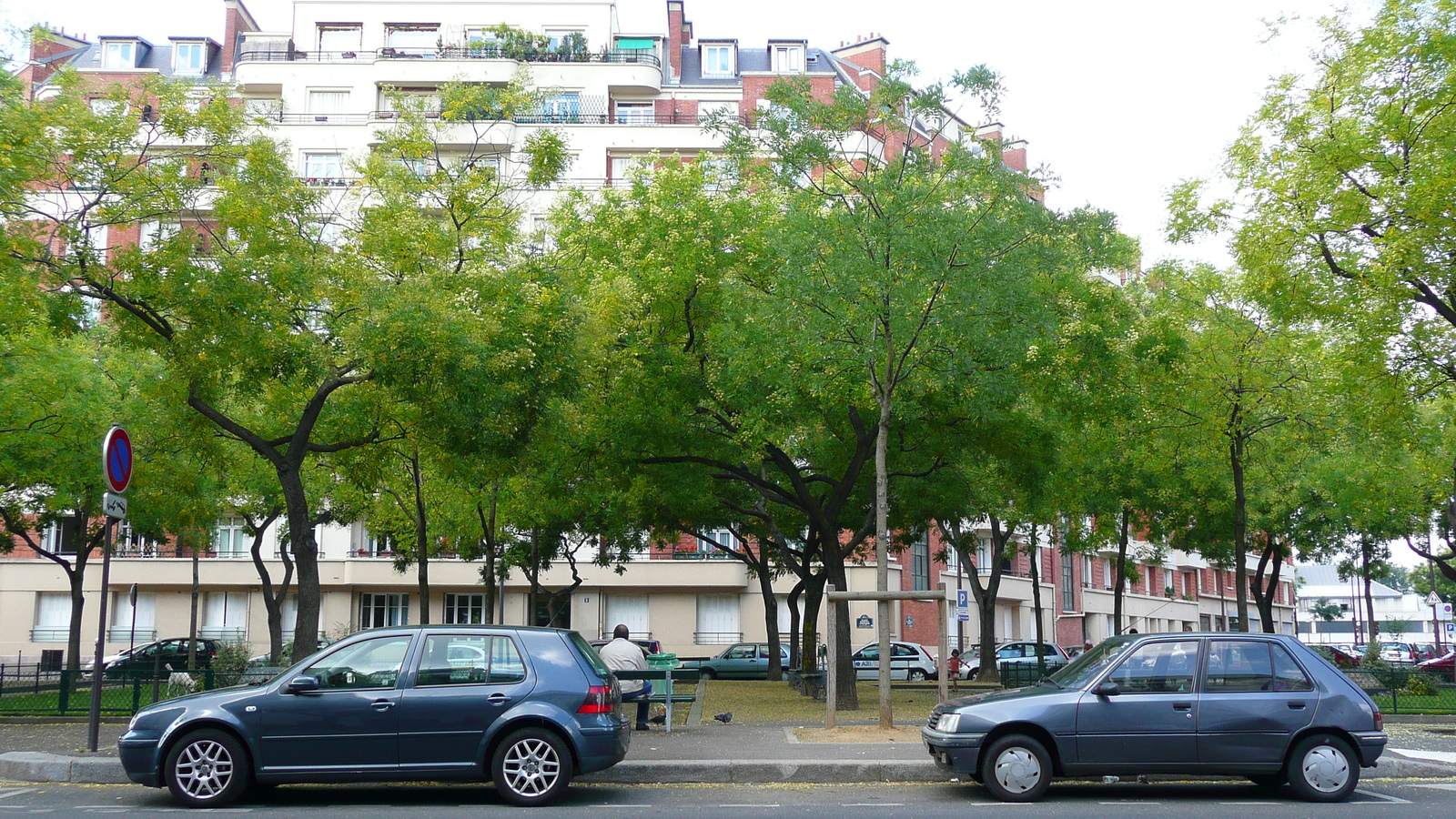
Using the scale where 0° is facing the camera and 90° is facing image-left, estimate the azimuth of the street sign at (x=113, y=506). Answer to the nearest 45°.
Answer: approximately 315°

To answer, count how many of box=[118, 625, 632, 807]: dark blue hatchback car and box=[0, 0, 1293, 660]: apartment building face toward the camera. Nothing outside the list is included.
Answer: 1

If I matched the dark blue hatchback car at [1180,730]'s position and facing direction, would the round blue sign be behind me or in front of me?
in front

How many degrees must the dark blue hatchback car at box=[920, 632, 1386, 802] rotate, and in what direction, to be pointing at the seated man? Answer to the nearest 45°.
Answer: approximately 45° to its right

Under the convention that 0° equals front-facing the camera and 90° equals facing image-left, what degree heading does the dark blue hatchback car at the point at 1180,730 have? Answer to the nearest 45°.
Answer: approximately 90°

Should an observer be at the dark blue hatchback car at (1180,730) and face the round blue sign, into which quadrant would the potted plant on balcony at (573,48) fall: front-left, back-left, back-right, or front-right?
front-right

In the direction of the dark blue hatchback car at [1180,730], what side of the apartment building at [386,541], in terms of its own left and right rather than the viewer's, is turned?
front

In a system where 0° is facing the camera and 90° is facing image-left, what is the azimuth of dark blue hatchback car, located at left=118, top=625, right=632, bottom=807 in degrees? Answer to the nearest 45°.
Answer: approximately 90°

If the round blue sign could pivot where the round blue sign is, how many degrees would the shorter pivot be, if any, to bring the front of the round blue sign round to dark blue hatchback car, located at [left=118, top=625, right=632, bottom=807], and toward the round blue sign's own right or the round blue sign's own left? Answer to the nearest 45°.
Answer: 0° — it already faces it

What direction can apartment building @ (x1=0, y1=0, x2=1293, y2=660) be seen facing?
toward the camera

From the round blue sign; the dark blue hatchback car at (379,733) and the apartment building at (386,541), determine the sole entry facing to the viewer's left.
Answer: the dark blue hatchback car

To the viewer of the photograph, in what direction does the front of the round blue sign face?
facing the viewer and to the right of the viewer

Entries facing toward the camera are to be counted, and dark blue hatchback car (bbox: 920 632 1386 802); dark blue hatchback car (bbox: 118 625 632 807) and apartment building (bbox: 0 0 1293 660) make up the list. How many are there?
1

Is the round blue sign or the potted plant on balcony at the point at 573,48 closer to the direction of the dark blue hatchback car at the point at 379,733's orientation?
the round blue sign
